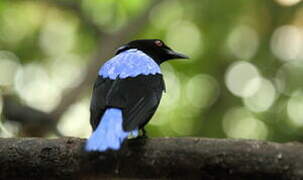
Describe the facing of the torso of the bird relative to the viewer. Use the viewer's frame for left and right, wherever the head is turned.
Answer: facing away from the viewer and to the right of the viewer
